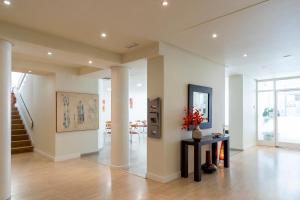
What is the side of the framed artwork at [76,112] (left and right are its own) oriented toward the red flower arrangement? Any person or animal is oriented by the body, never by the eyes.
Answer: front

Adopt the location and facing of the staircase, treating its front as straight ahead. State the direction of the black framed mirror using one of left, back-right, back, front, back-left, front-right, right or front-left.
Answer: front-left

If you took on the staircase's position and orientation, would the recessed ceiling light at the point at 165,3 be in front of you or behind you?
in front

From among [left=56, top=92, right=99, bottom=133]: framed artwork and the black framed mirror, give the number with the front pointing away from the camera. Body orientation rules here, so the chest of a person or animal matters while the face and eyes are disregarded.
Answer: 0

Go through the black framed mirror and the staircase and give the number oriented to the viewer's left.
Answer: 0

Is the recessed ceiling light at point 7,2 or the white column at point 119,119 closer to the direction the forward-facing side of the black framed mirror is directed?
the recessed ceiling light

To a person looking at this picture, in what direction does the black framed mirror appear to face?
facing the viewer and to the right of the viewer

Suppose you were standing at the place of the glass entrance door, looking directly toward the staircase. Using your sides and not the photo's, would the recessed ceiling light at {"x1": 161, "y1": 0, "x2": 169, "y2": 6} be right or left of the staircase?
left
